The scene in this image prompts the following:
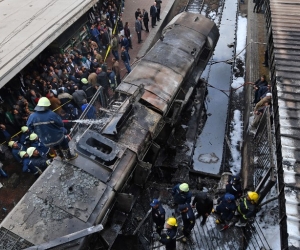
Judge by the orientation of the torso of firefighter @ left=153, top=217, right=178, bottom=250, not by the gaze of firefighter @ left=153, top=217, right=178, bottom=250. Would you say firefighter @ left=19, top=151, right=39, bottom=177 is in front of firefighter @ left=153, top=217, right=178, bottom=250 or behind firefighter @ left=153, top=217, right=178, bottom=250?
in front

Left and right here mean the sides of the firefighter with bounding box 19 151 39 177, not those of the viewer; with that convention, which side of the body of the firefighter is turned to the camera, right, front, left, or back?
right

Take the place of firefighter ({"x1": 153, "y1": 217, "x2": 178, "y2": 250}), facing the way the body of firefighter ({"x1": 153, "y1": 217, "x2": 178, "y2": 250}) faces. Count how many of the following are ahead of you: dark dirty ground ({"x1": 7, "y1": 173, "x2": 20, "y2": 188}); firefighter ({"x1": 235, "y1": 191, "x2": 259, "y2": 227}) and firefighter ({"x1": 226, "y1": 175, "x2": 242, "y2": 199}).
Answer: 1

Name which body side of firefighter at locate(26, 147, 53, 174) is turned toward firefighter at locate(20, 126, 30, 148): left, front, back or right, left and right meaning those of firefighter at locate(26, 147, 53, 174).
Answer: left

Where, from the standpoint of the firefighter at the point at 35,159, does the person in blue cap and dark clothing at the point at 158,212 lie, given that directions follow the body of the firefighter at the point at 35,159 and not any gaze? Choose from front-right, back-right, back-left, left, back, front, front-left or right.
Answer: front-right

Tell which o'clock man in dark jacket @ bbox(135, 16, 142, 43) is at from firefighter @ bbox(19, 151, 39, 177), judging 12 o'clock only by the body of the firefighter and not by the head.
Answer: The man in dark jacket is roughly at 10 o'clock from the firefighter.

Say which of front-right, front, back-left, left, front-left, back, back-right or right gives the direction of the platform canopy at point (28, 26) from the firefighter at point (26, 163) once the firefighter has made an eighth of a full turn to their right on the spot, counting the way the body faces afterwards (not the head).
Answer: back-left

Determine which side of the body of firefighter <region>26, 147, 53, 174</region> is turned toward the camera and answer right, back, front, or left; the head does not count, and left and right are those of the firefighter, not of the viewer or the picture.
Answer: right

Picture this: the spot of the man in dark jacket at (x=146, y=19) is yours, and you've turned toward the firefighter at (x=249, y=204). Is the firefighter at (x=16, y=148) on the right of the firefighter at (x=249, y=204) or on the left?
right
